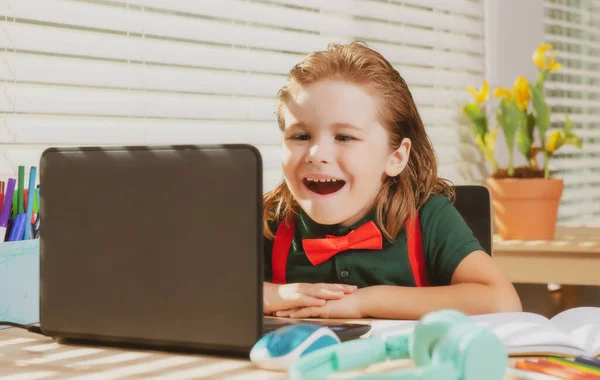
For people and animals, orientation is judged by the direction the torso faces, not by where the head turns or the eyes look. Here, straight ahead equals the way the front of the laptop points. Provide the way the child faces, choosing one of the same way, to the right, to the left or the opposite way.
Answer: the opposite way

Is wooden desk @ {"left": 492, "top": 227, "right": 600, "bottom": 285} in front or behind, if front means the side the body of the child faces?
behind

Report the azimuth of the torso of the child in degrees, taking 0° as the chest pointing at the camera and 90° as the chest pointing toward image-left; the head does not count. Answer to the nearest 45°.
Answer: approximately 45°

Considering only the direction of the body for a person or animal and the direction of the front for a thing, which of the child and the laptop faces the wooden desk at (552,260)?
the laptop

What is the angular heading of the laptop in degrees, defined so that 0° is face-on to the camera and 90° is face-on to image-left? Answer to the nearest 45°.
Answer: approximately 225°
